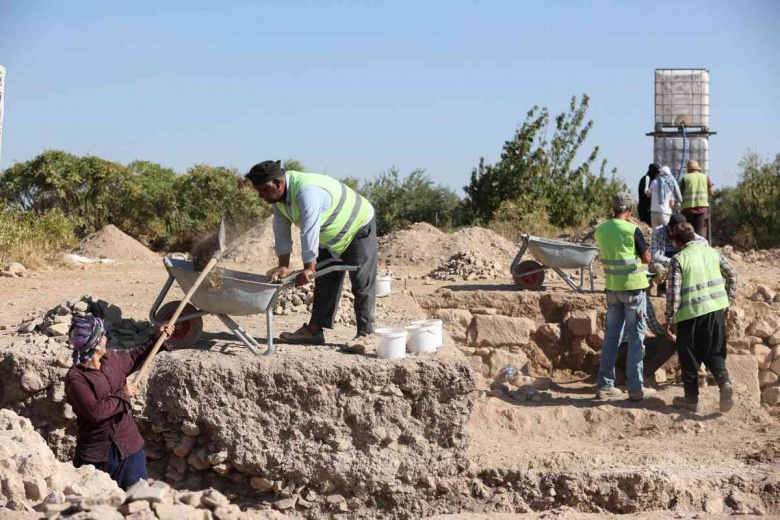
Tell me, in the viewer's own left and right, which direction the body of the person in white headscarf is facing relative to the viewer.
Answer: facing away from the viewer

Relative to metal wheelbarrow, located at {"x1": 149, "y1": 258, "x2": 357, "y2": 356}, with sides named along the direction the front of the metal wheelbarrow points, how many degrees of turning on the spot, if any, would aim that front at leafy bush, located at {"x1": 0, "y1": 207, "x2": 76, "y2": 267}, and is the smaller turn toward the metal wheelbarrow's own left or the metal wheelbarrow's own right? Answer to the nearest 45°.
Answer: approximately 45° to the metal wheelbarrow's own right

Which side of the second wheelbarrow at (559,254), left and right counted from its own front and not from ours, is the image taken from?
left

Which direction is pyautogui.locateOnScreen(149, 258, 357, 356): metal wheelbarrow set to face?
to the viewer's left
